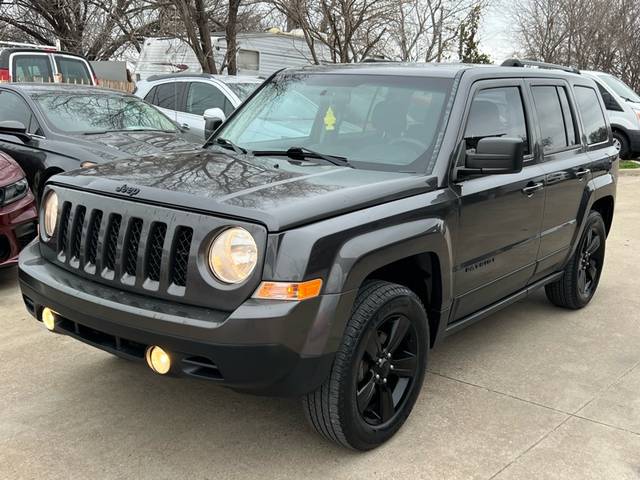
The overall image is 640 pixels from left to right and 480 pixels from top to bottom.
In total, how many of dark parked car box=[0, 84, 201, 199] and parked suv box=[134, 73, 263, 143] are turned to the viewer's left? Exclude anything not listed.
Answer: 0

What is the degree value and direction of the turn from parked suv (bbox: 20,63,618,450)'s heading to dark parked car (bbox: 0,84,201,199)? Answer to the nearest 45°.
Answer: approximately 90° to its right

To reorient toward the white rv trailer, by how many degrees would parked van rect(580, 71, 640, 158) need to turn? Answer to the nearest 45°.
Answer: approximately 135° to its right

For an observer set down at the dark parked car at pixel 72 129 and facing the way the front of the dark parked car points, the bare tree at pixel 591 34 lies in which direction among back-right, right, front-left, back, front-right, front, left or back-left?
left

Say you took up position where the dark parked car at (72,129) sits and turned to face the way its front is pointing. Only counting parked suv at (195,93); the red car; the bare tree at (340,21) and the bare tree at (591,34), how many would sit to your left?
3

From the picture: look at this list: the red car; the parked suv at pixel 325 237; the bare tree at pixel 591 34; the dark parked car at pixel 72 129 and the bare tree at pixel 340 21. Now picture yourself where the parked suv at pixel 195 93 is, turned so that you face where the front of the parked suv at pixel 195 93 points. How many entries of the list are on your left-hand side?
2

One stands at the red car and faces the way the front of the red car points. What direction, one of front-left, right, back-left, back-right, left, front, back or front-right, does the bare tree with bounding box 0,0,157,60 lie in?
back-left

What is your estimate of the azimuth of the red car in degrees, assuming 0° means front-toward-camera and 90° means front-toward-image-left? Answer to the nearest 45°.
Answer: approximately 315°

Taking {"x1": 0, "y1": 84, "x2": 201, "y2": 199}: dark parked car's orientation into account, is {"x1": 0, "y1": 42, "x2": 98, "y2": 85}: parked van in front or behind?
behind

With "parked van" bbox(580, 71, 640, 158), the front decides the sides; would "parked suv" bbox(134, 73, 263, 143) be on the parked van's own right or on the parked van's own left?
on the parked van's own right

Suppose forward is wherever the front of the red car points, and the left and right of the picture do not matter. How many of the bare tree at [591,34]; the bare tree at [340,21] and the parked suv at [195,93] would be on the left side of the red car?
3
